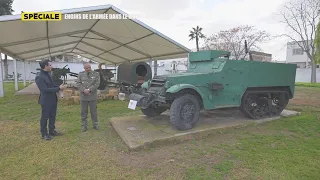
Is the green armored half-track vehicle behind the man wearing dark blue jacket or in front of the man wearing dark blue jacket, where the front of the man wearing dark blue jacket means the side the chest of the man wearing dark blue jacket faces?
in front

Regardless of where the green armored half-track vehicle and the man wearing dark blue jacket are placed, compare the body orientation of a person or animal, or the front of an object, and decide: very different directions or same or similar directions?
very different directions

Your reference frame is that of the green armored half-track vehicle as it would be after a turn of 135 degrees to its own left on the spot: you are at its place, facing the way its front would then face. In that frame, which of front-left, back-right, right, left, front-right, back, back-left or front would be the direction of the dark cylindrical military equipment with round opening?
back-left

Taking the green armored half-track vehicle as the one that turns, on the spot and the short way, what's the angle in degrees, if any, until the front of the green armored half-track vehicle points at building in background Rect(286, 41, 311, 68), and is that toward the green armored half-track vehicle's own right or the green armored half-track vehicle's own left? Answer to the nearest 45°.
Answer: approximately 135° to the green armored half-track vehicle's own right

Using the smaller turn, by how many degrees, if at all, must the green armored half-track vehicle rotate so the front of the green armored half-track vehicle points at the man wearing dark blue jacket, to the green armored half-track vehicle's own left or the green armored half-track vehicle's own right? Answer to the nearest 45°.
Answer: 0° — it already faces them

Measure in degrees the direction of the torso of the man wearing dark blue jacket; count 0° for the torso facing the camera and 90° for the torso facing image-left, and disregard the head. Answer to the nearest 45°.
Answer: approximately 270°
